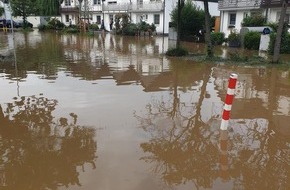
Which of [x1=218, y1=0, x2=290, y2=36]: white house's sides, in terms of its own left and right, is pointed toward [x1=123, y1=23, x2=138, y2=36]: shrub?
right

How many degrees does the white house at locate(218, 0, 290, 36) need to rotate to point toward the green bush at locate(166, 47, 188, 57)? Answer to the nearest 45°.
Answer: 0° — it already faces it

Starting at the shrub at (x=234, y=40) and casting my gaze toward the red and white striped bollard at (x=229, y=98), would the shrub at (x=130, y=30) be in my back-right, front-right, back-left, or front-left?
back-right

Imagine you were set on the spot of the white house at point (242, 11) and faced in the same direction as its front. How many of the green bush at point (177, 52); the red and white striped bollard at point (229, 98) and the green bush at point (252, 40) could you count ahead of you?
3

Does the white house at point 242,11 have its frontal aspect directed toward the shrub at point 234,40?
yes

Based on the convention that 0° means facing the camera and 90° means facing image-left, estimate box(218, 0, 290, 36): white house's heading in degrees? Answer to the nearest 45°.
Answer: approximately 0°

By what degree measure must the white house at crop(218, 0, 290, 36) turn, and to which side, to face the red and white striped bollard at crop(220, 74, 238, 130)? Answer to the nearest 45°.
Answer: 0° — it already faces it

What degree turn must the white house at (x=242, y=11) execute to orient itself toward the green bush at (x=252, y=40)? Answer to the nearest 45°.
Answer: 0° — it already faces it
